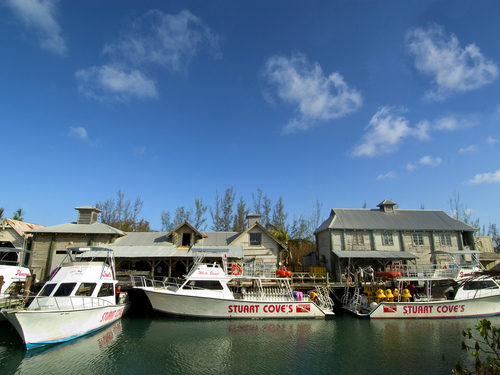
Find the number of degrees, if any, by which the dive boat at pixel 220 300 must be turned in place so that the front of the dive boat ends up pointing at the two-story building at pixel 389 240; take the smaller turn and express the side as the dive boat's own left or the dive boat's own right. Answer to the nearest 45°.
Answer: approximately 135° to the dive boat's own right

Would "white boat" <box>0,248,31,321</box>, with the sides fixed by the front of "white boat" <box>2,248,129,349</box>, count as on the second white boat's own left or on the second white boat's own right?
on the second white boat's own right

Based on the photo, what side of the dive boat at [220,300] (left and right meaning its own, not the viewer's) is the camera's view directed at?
left

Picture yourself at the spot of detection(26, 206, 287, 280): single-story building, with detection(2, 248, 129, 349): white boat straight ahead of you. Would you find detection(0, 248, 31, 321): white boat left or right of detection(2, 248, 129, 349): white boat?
right

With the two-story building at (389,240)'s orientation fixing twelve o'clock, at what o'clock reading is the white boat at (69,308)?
The white boat is roughly at 1 o'clock from the two-story building.

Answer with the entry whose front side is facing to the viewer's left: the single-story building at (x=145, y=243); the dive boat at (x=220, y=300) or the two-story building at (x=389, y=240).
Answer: the dive boat

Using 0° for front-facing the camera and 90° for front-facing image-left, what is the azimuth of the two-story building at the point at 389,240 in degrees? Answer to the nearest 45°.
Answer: approximately 0°

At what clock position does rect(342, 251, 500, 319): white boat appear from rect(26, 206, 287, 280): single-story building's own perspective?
The white boat is roughly at 10 o'clock from the single-story building.

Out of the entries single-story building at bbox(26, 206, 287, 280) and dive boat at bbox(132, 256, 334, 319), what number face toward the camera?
1

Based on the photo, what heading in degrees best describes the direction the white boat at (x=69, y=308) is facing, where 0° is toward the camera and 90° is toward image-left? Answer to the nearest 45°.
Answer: approximately 45°

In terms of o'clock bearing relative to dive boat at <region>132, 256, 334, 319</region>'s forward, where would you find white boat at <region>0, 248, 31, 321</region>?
The white boat is roughly at 12 o'clock from the dive boat.

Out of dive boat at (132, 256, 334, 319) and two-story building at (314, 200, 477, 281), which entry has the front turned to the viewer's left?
the dive boat
